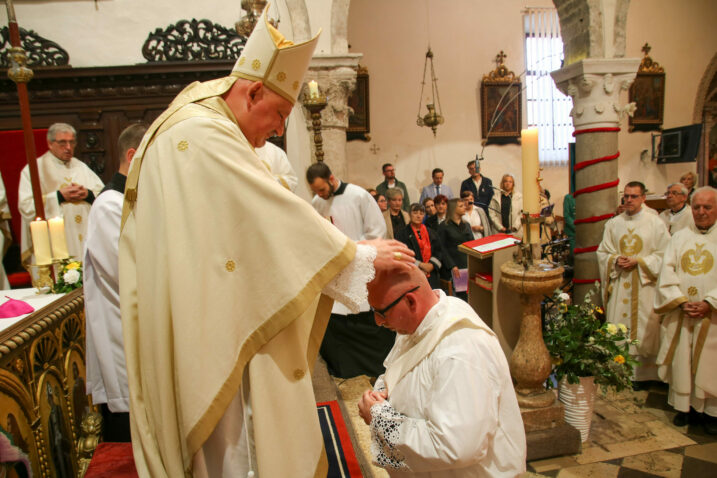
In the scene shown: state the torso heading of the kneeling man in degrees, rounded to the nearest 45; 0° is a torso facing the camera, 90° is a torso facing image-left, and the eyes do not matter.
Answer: approximately 90°

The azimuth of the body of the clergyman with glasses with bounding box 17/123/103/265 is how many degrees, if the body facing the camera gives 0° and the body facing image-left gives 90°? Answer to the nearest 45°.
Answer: approximately 315°

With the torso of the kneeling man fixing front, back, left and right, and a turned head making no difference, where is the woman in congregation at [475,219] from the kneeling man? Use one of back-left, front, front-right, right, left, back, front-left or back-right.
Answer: right

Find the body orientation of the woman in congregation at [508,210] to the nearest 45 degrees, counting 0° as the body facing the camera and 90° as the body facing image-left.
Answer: approximately 0°

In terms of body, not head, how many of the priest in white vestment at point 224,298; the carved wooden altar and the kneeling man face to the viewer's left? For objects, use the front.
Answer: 1

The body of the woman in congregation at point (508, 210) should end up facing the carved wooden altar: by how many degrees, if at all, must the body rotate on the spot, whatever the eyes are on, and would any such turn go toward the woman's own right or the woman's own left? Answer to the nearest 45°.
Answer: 0° — they already face it

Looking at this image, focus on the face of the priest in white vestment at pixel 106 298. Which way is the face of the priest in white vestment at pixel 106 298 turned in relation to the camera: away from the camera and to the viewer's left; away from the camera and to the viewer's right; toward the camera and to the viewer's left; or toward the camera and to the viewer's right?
away from the camera and to the viewer's right
